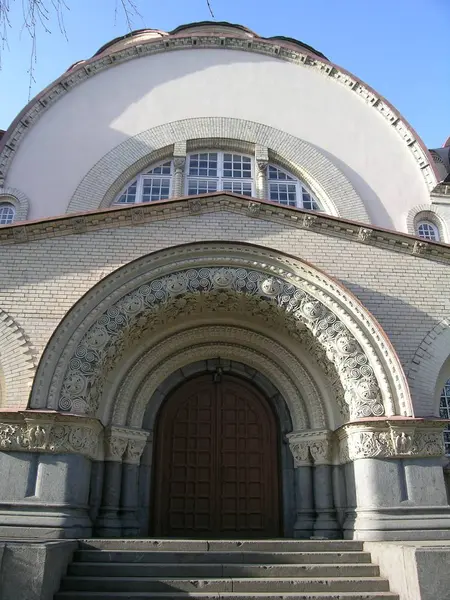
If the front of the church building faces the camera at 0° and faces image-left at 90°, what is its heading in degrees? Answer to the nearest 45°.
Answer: approximately 0°
